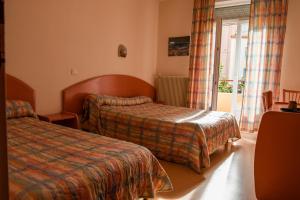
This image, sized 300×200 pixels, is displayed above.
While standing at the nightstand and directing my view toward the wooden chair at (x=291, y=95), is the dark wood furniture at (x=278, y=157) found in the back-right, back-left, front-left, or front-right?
front-right

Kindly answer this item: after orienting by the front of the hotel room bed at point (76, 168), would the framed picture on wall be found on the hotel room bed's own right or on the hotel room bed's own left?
on the hotel room bed's own left

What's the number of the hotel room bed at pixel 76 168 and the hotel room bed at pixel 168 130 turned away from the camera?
0

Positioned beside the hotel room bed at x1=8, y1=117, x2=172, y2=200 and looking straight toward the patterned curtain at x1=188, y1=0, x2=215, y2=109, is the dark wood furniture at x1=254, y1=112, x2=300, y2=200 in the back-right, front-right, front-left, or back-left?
front-right

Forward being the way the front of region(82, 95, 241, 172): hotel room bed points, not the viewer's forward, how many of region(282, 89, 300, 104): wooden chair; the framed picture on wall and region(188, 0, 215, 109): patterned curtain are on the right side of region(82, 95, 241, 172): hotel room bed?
0

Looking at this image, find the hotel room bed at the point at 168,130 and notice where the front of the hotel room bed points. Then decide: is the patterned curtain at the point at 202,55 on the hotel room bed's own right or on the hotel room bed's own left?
on the hotel room bed's own left

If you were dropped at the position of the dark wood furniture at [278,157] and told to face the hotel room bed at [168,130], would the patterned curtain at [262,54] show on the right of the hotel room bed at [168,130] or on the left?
right

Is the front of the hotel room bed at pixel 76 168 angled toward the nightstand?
no

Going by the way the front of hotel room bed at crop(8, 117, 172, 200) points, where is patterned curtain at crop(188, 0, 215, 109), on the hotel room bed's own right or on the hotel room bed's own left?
on the hotel room bed's own left

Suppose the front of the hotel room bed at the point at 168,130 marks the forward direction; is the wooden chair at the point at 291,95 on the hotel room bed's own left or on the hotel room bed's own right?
on the hotel room bed's own left

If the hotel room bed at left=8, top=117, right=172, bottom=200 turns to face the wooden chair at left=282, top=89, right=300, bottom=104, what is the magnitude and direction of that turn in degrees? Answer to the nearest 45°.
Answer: approximately 90° to its left

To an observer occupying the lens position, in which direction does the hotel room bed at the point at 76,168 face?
facing the viewer and to the right of the viewer

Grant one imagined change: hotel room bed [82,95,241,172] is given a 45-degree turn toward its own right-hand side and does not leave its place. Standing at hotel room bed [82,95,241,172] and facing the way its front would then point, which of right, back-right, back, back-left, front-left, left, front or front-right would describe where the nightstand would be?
right

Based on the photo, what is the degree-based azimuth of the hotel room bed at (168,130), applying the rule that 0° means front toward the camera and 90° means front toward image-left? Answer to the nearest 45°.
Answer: approximately 315°

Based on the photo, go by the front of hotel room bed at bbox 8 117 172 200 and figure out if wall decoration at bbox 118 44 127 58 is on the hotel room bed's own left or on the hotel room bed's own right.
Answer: on the hotel room bed's own left

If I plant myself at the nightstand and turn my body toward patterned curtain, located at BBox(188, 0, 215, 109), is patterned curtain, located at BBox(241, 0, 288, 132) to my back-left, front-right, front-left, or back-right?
front-right

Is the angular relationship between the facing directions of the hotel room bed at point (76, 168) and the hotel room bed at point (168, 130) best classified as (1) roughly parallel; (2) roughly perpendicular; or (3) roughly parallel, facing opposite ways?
roughly parallel

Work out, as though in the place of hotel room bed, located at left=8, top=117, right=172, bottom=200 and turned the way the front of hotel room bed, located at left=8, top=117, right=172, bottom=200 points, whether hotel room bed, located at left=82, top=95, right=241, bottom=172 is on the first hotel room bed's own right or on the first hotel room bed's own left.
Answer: on the first hotel room bed's own left

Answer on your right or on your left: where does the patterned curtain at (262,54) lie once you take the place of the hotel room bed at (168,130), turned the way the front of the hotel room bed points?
on your left
